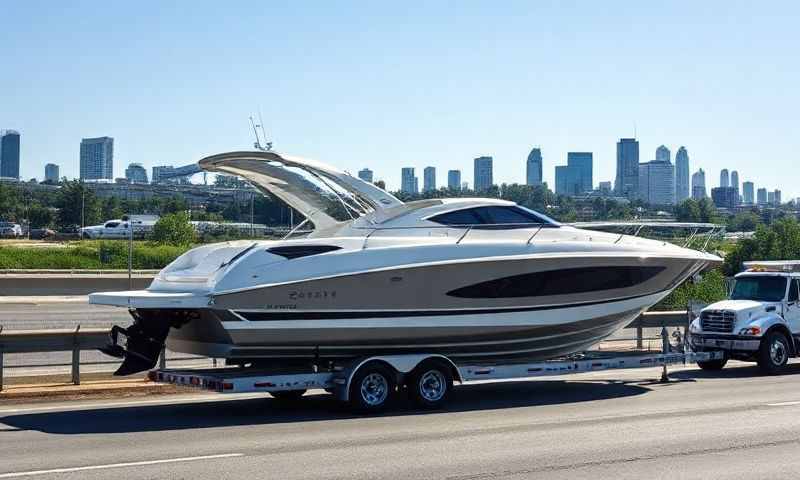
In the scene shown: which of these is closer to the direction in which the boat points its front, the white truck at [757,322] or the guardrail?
the white truck

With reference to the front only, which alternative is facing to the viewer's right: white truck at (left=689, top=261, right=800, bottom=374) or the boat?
the boat

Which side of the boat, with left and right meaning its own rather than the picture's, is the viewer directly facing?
right

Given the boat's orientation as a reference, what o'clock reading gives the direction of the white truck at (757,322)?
The white truck is roughly at 11 o'clock from the boat.
